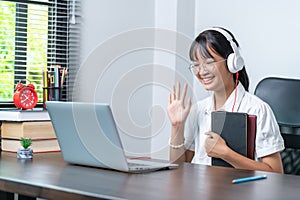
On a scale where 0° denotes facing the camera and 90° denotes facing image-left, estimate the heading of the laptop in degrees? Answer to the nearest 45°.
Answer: approximately 225°

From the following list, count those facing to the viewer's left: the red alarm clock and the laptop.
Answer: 0

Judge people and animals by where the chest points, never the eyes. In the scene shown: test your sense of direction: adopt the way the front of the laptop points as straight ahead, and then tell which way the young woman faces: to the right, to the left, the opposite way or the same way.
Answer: the opposite way

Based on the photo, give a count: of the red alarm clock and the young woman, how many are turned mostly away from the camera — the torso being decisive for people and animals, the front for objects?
0

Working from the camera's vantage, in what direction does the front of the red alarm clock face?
facing the viewer and to the right of the viewer

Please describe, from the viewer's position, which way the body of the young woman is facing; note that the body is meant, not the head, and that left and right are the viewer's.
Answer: facing the viewer and to the left of the viewer

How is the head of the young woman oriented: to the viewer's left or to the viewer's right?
to the viewer's left

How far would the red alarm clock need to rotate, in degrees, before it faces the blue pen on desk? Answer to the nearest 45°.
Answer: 0° — it already faces it

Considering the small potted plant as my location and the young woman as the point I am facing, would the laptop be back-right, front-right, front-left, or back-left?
front-right

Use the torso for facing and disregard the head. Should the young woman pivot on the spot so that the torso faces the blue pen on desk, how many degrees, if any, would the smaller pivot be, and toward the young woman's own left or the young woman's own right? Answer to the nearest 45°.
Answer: approximately 45° to the young woman's own left

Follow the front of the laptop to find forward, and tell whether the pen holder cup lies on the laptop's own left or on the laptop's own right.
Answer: on the laptop's own left

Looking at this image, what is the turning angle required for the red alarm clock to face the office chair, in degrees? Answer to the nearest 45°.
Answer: approximately 45° to its left

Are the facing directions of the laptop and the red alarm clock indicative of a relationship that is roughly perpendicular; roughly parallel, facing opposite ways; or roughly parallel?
roughly perpendicular
